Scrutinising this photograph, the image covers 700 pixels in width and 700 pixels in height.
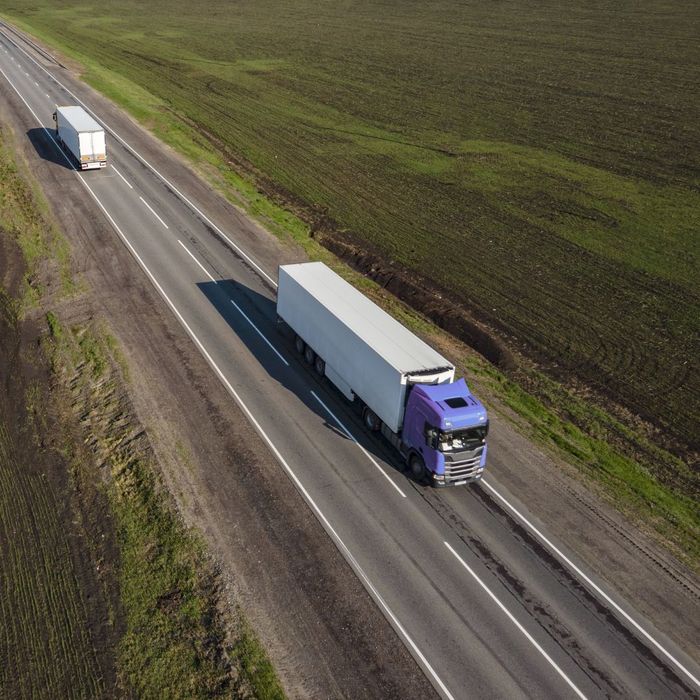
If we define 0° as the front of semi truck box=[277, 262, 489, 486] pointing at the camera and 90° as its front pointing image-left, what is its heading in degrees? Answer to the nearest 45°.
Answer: approximately 315°
